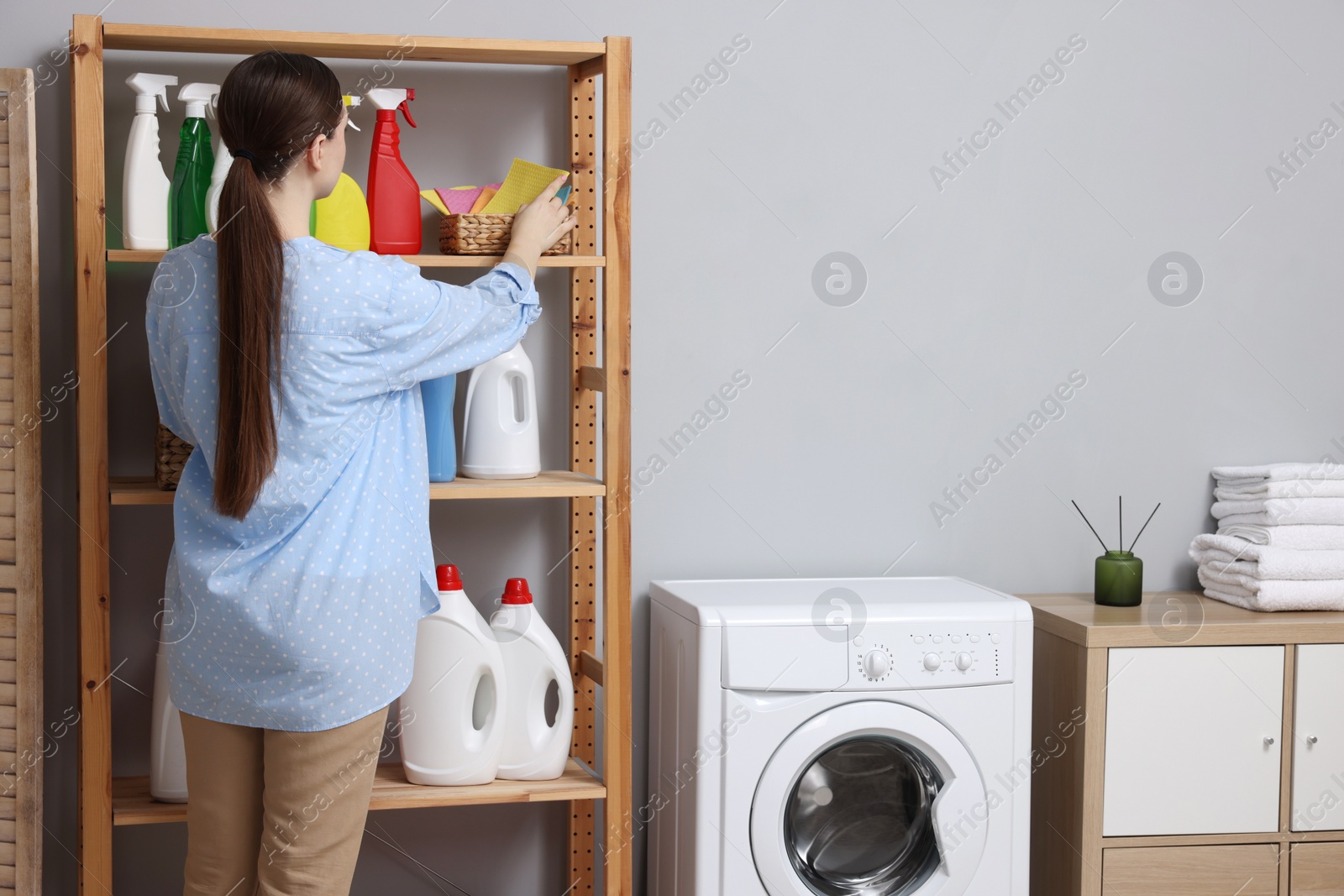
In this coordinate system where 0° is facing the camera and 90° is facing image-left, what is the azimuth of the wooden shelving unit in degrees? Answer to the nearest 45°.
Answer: approximately 0°

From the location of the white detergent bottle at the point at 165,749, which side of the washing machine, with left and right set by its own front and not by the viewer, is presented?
right

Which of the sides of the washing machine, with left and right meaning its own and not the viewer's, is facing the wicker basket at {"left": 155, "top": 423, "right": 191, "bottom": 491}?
right

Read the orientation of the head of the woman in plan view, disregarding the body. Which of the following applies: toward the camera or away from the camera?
away from the camera

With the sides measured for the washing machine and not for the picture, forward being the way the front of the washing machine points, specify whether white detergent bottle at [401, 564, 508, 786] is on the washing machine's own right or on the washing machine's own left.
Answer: on the washing machine's own right

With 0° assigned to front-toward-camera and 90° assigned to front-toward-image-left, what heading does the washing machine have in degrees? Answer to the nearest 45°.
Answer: approximately 0°

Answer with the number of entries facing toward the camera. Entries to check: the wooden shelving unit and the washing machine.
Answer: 2

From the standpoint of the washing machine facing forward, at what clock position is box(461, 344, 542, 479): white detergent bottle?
The white detergent bottle is roughly at 3 o'clock from the washing machine.

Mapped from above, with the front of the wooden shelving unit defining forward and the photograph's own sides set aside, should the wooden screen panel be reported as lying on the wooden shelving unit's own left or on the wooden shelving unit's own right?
on the wooden shelving unit's own right

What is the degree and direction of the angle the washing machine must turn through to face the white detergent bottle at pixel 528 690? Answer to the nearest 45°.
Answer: approximately 90° to its right
